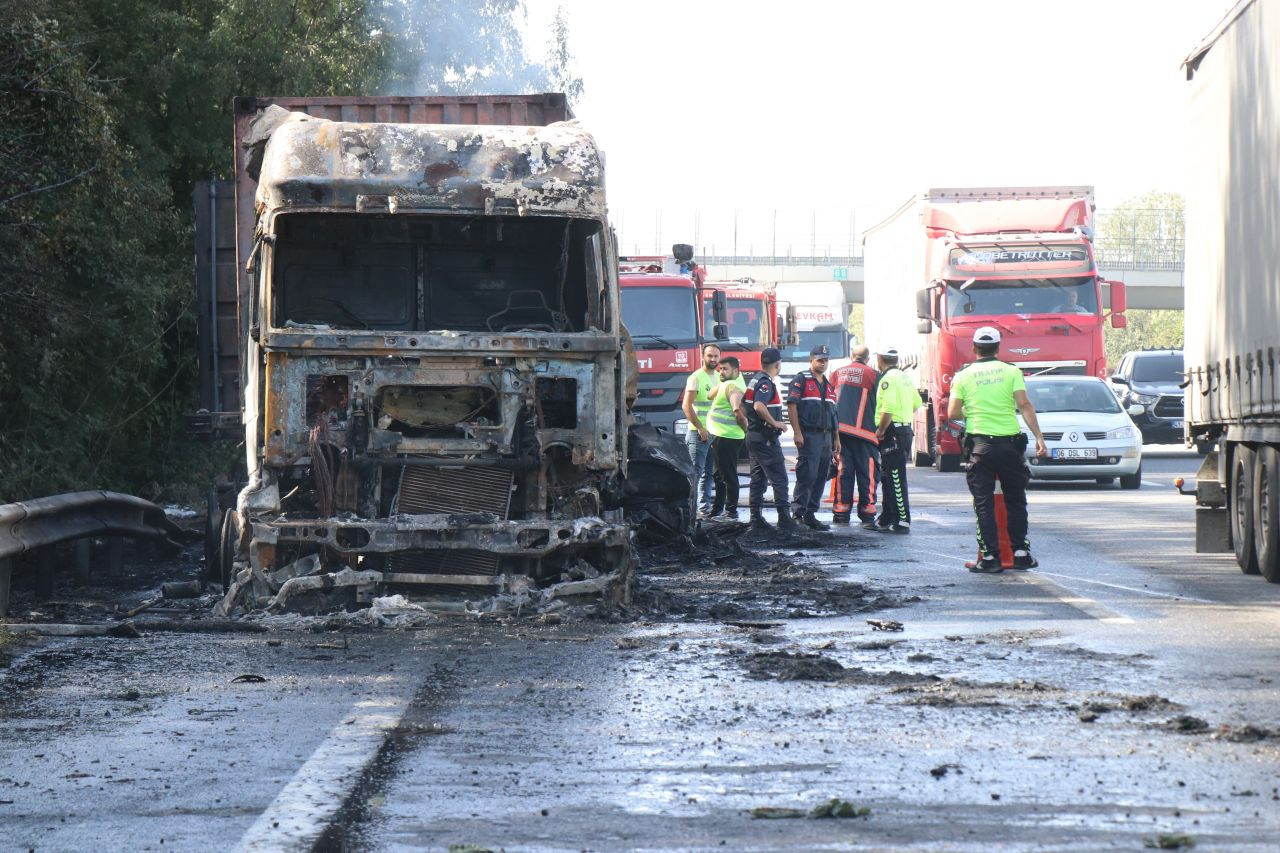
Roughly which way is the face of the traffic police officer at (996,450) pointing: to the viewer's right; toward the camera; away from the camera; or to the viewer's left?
away from the camera

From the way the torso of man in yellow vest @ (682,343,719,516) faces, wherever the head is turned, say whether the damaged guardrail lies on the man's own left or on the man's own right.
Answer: on the man's own right

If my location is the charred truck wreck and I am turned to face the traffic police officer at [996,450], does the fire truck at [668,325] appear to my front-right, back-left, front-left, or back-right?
front-left

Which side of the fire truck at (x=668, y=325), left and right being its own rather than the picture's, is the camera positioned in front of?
front

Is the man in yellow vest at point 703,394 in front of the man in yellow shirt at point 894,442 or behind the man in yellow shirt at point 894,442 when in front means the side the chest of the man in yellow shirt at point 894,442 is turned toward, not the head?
in front

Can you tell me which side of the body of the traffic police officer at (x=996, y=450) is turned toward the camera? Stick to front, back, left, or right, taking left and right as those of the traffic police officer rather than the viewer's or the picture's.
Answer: back

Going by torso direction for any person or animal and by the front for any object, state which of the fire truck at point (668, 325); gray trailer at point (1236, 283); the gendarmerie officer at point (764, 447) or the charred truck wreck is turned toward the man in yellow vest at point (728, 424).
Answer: the fire truck

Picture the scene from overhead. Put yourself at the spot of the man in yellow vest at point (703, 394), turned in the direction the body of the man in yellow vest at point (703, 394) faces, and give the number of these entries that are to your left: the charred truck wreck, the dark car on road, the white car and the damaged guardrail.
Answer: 2

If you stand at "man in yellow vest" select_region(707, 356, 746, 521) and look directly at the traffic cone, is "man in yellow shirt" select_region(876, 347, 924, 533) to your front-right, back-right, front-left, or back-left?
front-left

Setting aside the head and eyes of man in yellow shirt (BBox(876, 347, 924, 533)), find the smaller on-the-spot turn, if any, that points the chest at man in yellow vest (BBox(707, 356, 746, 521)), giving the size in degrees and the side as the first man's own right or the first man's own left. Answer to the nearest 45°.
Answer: approximately 45° to the first man's own left

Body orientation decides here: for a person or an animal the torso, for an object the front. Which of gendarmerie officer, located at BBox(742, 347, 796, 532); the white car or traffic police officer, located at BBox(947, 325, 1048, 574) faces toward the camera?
the white car

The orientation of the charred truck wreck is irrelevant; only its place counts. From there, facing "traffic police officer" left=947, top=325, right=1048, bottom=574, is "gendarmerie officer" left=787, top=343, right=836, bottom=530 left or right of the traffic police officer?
left

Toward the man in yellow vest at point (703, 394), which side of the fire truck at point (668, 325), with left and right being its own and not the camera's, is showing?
front
